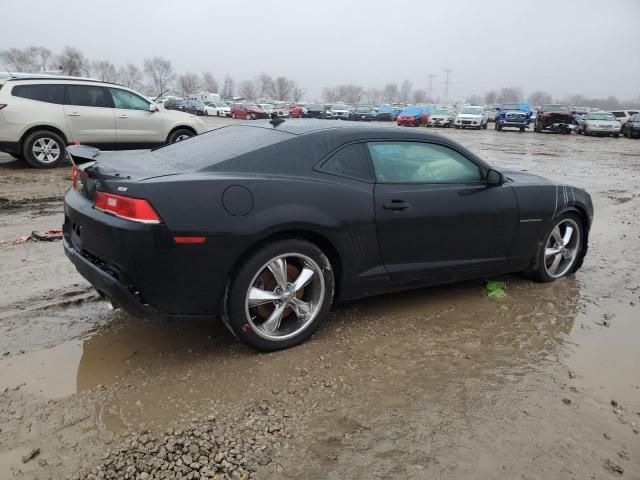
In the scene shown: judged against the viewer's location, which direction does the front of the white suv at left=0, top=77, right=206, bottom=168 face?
facing to the right of the viewer

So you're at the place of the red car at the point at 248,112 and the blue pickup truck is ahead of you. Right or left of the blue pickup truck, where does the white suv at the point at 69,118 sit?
right

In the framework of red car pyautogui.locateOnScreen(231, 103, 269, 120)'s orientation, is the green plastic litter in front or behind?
in front

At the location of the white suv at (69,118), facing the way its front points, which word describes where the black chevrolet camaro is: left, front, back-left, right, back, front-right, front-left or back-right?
right

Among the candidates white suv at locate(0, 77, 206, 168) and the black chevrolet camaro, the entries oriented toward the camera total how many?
0

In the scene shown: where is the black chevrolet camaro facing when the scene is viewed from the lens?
facing away from the viewer and to the right of the viewer

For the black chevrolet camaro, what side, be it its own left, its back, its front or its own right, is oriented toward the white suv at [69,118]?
left

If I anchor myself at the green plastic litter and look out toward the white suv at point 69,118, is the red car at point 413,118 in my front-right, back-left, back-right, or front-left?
front-right

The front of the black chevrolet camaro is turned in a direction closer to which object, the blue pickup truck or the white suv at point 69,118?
the blue pickup truck

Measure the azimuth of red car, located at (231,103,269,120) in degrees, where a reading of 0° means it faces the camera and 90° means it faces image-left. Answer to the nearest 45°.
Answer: approximately 315°

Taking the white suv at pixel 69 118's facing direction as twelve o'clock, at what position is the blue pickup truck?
The blue pickup truck is roughly at 11 o'clock from the white suv.

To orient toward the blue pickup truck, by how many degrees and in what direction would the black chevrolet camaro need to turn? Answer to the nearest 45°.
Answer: approximately 45° to its left

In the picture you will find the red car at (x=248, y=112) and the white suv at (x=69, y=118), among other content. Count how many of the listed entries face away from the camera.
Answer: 0

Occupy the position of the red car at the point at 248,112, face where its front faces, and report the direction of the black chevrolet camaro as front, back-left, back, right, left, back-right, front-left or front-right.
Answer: front-right
